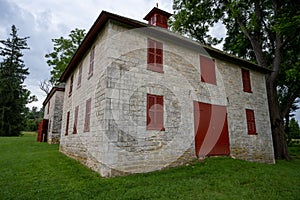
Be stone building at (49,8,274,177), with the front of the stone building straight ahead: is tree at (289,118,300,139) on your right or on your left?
on your left

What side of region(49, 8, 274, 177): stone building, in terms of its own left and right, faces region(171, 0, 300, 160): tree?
left

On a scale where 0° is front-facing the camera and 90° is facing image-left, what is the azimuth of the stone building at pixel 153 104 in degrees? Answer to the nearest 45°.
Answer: approximately 315°

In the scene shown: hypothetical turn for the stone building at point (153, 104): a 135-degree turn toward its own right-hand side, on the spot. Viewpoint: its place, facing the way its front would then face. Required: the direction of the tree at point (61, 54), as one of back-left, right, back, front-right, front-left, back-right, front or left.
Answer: front-right

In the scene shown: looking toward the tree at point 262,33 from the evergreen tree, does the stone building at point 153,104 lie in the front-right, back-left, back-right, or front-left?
front-right

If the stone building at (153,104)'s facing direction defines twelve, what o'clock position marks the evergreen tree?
The evergreen tree is roughly at 6 o'clock from the stone building.
